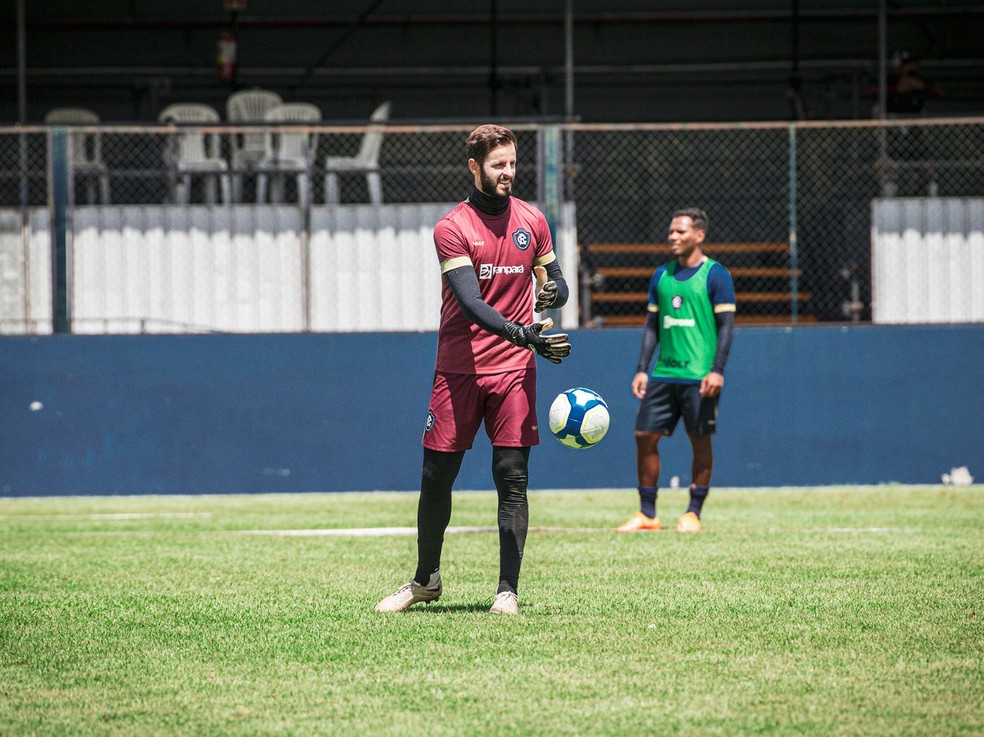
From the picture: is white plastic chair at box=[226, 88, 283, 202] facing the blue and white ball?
yes

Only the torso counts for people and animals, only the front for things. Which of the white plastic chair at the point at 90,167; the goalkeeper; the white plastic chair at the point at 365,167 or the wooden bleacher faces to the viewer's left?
the white plastic chair at the point at 365,167

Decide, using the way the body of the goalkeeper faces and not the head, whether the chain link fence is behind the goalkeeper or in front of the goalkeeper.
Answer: behind

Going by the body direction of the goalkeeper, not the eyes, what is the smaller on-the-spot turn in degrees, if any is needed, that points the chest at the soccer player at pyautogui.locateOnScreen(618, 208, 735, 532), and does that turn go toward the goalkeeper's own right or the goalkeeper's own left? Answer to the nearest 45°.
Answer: approximately 135° to the goalkeeper's own left

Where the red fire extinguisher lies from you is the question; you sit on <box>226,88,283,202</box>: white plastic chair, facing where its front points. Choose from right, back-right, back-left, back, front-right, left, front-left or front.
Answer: back

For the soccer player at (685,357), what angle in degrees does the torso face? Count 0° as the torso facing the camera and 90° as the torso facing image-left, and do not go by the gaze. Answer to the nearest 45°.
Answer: approximately 45°

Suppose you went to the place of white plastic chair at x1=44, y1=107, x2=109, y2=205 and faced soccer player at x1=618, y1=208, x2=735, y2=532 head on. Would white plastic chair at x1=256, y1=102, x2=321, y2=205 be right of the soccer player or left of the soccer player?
left

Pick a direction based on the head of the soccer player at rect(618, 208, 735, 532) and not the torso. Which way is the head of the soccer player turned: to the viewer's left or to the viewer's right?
to the viewer's left

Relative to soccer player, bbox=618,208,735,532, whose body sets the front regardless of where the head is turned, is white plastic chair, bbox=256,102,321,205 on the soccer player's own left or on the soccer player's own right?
on the soccer player's own right

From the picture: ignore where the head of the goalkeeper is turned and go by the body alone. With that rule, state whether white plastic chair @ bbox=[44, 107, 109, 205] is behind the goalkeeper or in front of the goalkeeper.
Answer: behind

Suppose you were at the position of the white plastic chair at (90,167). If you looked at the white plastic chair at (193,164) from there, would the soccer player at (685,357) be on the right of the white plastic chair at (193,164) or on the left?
right
